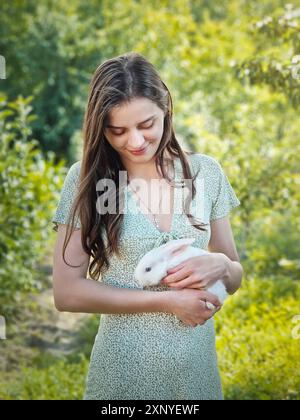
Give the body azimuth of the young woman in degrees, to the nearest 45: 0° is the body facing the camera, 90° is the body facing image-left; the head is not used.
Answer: approximately 0°

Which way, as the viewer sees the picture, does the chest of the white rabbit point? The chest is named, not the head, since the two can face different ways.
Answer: to the viewer's left
